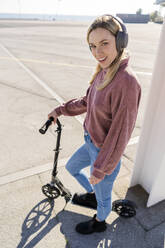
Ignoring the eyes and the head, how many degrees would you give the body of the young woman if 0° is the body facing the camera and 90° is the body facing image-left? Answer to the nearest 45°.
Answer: approximately 45°

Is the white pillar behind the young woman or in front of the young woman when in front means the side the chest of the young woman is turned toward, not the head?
behind
